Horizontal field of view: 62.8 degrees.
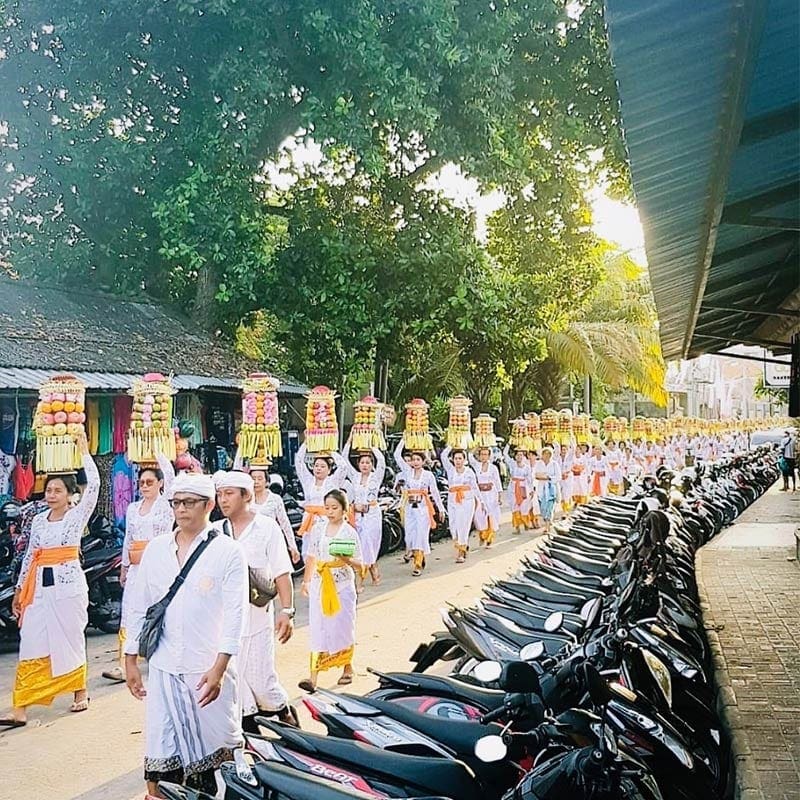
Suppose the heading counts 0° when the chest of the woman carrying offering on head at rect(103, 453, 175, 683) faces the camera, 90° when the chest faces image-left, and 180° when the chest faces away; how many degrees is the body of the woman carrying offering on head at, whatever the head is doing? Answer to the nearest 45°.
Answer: approximately 45°

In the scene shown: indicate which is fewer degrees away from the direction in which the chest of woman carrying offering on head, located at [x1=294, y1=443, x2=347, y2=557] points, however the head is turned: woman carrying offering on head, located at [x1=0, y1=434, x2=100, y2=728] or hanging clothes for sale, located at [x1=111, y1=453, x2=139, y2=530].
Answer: the woman carrying offering on head

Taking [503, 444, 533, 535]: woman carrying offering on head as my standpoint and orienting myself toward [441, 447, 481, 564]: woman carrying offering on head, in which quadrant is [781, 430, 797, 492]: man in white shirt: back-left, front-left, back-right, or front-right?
back-left

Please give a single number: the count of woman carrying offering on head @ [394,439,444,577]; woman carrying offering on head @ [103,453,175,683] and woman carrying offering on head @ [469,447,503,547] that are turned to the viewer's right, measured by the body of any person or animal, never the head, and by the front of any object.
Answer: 0

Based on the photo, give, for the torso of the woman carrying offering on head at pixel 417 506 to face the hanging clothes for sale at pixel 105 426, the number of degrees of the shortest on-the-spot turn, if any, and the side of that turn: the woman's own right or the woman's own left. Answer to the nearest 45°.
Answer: approximately 90° to the woman's own right

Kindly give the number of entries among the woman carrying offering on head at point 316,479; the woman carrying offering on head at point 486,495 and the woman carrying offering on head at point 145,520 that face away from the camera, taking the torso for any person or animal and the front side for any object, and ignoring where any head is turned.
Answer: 0

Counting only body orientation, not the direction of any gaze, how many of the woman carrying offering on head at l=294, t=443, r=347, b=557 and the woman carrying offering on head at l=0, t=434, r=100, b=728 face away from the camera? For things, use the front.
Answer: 0

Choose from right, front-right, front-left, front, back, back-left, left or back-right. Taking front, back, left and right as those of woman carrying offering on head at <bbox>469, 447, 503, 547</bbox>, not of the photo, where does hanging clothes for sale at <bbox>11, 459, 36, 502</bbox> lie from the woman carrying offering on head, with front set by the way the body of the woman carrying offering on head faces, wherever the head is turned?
front

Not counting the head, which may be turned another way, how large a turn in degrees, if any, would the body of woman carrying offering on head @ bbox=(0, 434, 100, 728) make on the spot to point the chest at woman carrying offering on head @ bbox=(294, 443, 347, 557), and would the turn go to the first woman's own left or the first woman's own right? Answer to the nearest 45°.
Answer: approximately 180°

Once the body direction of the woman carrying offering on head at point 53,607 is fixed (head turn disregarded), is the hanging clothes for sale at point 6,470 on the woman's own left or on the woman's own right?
on the woman's own right

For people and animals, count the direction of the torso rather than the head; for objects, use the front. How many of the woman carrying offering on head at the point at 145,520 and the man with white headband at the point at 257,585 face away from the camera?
0
